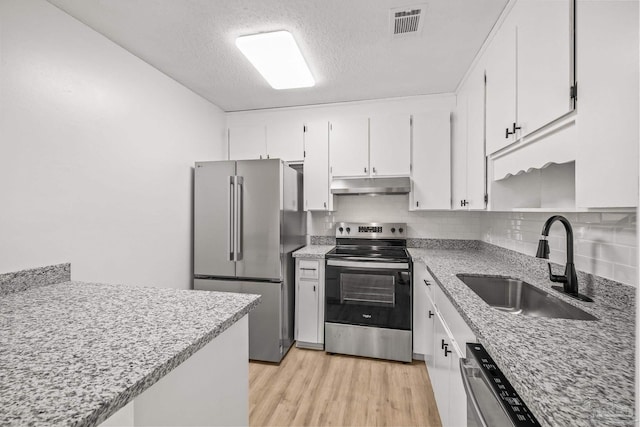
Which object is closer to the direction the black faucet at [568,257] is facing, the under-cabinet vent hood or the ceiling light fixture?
the ceiling light fixture

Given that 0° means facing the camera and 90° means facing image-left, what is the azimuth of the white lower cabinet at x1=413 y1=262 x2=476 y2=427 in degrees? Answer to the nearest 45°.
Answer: approximately 90°

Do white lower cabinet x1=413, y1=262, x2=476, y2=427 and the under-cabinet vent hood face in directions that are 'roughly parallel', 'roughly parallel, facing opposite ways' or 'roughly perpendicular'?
roughly perpendicular

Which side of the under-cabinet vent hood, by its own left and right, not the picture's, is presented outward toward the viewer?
front

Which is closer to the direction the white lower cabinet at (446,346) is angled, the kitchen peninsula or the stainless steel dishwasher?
the kitchen peninsula

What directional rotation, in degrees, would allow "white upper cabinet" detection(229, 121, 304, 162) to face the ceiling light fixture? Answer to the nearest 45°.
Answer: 0° — it already faces it

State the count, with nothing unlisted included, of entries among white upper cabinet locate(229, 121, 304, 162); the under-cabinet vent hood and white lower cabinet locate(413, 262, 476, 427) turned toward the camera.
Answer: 2

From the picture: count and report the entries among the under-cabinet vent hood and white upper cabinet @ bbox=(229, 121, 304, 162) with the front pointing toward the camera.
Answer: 2

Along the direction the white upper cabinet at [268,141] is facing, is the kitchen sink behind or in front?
in front

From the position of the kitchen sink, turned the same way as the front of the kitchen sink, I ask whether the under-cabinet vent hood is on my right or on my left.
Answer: on my right

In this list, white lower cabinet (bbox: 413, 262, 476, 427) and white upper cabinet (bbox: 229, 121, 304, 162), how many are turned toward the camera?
1

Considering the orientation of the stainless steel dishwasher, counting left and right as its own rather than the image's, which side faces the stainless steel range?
right

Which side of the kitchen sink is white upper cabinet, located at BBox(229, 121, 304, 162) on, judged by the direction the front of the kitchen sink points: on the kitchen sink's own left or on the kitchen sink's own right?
on the kitchen sink's own right

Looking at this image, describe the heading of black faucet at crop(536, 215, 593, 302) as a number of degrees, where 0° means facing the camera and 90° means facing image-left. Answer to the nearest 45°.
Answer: approximately 45°

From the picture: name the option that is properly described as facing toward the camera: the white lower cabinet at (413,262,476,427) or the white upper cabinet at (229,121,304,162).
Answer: the white upper cabinet

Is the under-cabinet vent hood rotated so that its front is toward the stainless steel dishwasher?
yes

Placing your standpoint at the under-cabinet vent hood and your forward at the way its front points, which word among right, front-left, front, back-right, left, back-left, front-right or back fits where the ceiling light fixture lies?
front-right
